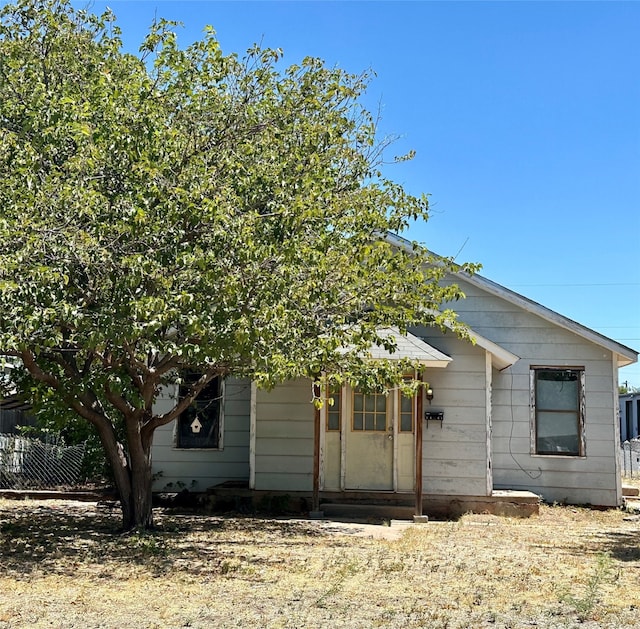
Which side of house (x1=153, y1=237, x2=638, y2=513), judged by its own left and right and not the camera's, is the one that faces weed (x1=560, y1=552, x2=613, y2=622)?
front

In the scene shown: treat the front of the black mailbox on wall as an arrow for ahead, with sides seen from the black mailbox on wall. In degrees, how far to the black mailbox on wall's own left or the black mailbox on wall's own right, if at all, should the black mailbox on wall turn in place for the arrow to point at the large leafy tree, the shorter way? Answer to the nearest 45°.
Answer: approximately 45° to the black mailbox on wall's own right

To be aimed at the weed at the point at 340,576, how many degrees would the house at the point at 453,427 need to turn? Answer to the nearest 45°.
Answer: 0° — it already faces it

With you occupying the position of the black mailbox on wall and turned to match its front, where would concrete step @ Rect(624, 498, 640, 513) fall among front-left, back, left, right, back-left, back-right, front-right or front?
back-left

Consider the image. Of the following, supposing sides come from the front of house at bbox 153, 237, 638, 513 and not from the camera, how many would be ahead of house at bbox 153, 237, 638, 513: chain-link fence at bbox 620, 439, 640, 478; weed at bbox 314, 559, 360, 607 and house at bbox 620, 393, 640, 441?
1

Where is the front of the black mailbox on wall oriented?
toward the camera

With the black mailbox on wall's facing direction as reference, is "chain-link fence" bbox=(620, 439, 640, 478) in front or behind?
behind

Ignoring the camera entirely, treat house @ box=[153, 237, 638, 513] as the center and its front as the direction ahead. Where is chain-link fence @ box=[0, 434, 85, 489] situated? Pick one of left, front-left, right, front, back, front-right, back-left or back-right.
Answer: right

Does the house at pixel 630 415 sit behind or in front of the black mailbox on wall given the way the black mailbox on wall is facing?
behind
